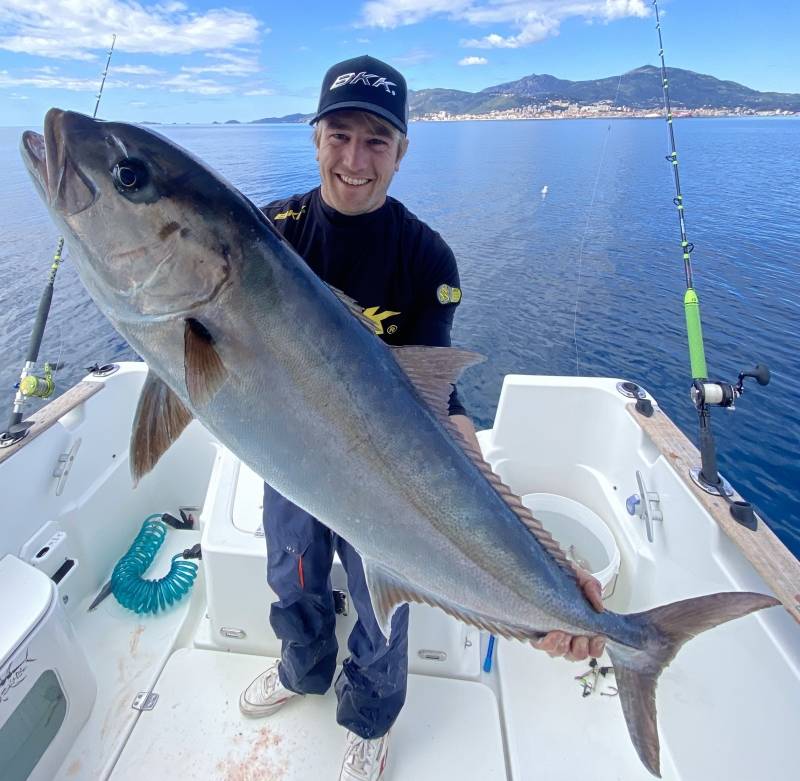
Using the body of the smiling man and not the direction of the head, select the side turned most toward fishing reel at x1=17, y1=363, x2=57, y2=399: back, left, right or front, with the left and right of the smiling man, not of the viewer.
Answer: right

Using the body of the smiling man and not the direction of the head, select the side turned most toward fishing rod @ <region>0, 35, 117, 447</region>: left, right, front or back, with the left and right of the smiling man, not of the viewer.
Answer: right

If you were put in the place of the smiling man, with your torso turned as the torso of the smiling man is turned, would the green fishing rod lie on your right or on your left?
on your left

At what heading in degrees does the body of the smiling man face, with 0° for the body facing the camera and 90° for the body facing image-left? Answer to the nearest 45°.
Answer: approximately 0°

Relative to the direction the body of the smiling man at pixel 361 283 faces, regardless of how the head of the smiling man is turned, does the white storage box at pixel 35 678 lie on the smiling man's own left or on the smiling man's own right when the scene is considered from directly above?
on the smiling man's own right
